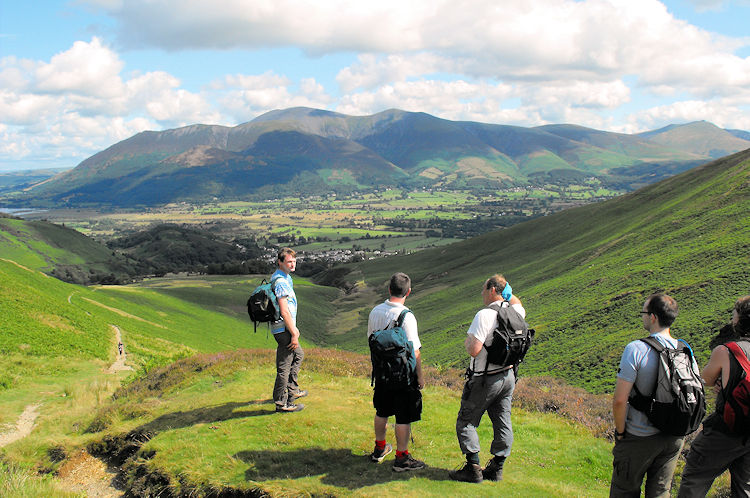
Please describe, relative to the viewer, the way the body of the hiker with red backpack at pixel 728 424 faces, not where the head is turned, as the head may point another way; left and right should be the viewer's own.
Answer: facing away from the viewer and to the left of the viewer

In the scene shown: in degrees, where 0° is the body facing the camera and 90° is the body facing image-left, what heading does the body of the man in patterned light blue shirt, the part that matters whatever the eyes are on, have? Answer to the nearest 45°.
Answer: approximately 270°

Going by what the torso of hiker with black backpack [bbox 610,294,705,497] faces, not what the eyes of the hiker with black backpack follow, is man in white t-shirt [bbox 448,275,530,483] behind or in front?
in front

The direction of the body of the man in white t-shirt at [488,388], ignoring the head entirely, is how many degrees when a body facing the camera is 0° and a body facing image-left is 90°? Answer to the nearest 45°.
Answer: approximately 135°

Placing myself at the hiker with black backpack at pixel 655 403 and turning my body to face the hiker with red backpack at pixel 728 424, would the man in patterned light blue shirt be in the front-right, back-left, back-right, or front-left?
back-left

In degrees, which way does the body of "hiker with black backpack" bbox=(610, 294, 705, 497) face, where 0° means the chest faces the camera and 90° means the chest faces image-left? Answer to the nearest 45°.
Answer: approximately 135°

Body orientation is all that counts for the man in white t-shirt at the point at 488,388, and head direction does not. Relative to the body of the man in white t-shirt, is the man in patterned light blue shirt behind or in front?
in front

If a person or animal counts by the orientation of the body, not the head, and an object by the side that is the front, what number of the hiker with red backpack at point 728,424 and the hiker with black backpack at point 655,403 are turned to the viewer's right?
0
